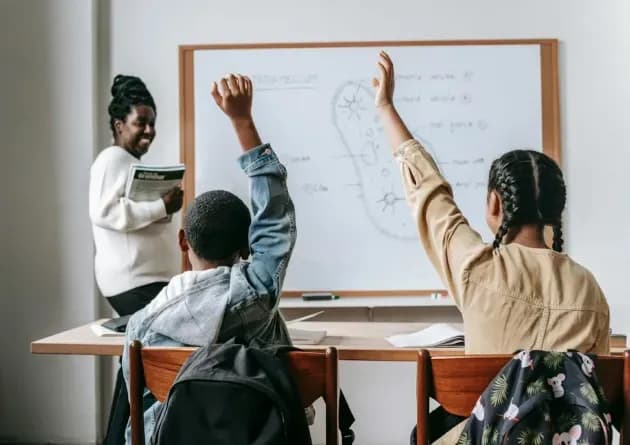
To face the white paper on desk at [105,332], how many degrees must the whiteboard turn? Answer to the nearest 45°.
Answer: approximately 45° to its right

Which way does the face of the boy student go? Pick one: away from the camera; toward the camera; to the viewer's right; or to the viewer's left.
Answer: away from the camera

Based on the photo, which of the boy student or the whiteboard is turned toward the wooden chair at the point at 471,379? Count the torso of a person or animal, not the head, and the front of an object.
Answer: the whiteboard

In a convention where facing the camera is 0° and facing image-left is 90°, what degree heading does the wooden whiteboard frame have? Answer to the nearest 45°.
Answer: approximately 0°

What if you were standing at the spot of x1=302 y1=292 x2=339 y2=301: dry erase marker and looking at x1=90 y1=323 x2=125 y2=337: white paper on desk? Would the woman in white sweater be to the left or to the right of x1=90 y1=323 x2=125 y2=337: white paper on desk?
right

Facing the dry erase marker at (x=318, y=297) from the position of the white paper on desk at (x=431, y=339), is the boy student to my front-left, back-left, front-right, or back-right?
back-left

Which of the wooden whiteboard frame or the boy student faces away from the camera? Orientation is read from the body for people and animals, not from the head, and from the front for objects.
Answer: the boy student

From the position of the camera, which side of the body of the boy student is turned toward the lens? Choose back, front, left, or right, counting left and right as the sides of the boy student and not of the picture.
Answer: back

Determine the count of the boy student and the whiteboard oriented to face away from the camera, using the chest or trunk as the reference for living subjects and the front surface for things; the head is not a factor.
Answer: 1

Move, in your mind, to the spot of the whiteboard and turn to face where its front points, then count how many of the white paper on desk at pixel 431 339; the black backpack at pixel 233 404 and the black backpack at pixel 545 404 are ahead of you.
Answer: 3

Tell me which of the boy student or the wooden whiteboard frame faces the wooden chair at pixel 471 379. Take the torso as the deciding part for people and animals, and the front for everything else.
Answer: the wooden whiteboard frame
